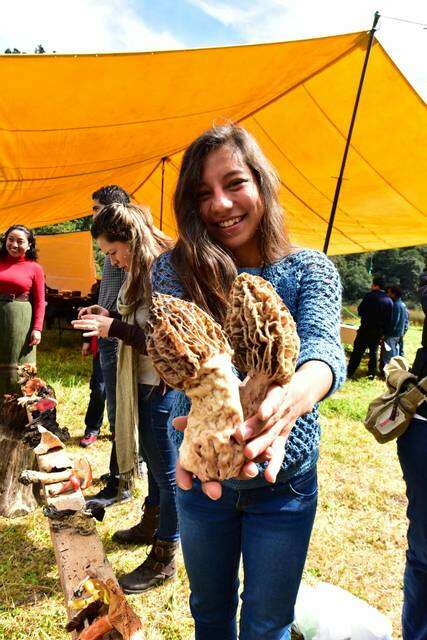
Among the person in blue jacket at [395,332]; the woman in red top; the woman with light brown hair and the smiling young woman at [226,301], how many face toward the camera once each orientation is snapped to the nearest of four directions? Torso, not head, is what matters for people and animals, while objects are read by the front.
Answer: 2

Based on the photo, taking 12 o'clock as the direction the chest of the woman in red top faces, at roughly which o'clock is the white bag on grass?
The white bag on grass is roughly at 11 o'clock from the woman in red top.

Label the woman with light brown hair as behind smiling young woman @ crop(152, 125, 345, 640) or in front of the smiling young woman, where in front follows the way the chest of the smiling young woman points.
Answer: behind

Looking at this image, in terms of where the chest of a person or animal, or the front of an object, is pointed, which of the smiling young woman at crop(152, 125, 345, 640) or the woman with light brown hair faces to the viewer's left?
the woman with light brown hair

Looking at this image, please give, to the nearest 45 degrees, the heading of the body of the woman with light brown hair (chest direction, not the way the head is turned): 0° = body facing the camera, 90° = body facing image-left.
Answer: approximately 90°

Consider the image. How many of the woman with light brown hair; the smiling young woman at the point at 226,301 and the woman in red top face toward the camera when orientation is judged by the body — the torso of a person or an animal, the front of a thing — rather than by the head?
2

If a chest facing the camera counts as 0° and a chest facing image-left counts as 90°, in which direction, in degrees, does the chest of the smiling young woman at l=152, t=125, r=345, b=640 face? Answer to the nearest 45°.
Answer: approximately 0°

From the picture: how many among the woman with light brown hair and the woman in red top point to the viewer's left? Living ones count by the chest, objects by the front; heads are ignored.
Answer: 1

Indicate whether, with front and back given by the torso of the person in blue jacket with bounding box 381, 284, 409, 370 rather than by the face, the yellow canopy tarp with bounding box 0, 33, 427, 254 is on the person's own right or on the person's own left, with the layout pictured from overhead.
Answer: on the person's own left
